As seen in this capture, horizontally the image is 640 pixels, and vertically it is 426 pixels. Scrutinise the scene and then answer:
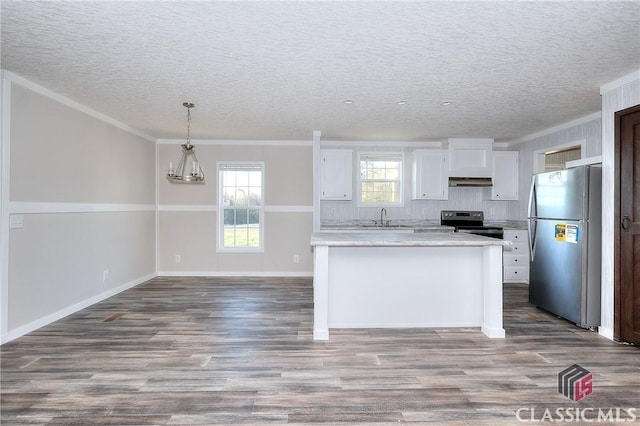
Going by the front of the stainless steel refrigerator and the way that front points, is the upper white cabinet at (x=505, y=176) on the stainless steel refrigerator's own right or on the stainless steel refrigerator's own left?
on the stainless steel refrigerator's own right

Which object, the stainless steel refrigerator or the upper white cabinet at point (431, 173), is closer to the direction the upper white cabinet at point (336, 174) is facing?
the stainless steel refrigerator

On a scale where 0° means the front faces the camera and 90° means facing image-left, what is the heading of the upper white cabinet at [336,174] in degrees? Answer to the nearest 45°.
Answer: approximately 0°

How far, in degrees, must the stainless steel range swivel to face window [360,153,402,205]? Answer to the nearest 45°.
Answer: approximately 90° to its right

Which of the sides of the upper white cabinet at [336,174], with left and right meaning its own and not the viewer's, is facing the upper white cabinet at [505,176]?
left

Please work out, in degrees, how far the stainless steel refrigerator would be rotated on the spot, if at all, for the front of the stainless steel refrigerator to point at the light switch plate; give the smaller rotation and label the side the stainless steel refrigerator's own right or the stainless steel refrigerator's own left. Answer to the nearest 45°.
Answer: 0° — it already faces it

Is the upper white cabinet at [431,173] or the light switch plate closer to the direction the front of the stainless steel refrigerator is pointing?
the light switch plate

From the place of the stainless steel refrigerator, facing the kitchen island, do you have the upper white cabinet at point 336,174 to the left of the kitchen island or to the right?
right

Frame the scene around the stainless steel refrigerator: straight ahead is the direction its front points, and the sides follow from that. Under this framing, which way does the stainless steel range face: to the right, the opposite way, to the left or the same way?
to the left

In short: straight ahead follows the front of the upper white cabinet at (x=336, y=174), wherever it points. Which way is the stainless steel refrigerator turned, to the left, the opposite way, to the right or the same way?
to the right

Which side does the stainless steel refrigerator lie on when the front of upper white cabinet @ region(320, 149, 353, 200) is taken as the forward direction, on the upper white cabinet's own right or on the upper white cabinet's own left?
on the upper white cabinet's own left
